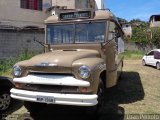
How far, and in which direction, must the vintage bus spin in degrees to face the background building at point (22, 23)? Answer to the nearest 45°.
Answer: approximately 135° to its right

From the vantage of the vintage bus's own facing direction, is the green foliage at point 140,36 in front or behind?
behind

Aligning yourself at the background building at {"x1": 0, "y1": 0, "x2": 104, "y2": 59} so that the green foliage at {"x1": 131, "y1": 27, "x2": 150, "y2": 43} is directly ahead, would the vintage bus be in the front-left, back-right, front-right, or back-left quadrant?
back-right

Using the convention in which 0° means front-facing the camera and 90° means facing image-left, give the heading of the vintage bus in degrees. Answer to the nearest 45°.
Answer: approximately 45°
